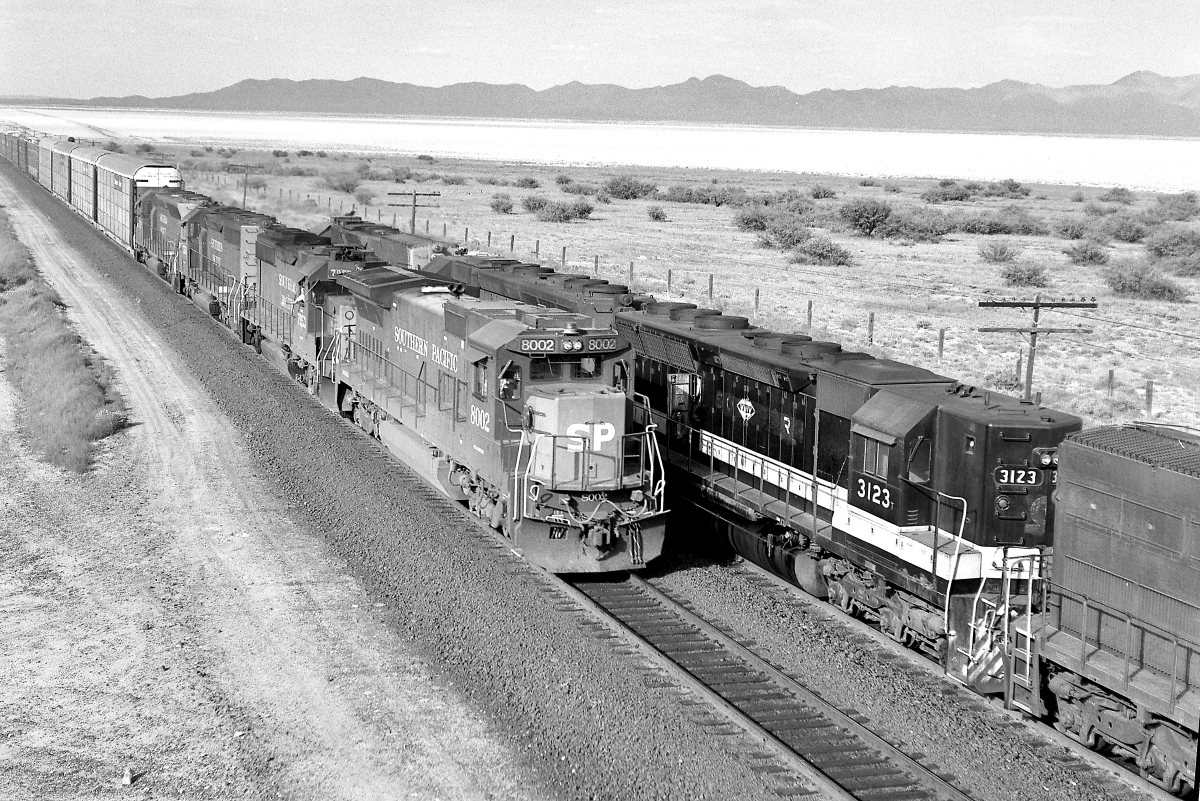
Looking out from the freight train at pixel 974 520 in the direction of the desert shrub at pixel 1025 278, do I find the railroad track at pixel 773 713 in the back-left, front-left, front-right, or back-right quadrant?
back-left

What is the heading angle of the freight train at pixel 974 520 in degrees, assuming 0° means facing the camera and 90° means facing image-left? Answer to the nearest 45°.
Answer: approximately 315°

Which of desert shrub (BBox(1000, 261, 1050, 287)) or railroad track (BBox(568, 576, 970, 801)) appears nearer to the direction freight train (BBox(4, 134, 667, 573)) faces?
the railroad track

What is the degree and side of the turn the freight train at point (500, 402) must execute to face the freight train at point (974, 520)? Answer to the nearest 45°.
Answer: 0° — it already faces it

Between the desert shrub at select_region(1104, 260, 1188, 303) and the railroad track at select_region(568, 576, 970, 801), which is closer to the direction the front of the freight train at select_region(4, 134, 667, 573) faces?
the railroad track

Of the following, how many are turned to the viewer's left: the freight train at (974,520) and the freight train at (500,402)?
0

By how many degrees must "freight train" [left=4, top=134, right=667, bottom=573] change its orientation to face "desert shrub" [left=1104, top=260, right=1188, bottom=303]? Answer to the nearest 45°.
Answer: approximately 90° to its left

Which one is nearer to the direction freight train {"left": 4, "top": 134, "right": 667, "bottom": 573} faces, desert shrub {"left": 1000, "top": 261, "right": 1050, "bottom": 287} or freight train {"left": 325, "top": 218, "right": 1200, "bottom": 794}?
the freight train
